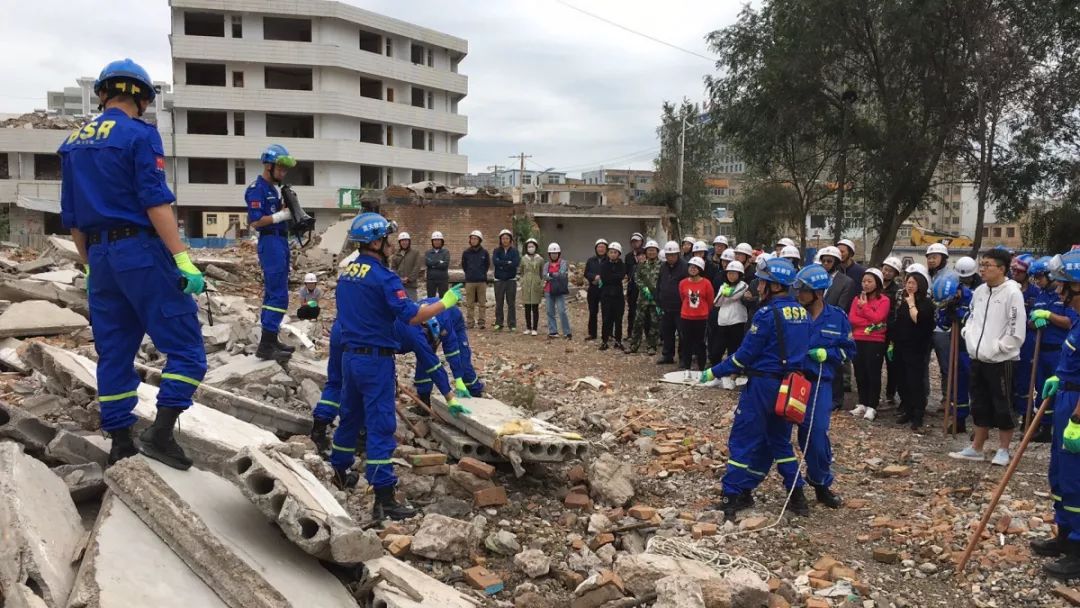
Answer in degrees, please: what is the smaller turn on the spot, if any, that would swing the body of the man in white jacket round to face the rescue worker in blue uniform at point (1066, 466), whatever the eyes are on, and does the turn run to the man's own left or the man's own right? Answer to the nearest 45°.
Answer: approximately 45° to the man's own left

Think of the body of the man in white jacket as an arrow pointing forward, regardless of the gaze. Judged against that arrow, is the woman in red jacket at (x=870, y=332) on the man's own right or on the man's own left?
on the man's own right

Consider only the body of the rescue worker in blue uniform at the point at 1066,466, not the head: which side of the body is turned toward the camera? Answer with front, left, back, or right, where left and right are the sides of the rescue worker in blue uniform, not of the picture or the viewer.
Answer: left

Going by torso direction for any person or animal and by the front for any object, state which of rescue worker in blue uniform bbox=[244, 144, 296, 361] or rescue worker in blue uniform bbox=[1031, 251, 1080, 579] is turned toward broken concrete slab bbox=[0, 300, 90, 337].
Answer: rescue worker in blue uniform bbox=[1031, 251, 1080, 579]

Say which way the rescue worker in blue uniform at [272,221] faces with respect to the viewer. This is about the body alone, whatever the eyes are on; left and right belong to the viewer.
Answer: facing to the right of the viewer

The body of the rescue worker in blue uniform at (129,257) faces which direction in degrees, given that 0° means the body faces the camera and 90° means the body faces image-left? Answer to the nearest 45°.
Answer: approximately 225°

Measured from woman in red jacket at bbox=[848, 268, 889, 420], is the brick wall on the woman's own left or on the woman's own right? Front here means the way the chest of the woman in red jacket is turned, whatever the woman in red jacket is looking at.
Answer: on the woman's own right

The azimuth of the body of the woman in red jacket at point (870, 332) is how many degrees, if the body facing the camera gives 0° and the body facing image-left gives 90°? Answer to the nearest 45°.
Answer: approximately 45°

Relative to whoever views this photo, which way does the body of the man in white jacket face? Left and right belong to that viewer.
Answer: facing the viewer and to the left of the viewer

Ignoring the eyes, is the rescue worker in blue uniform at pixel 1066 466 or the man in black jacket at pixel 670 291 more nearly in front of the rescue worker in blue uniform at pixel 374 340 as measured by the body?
the man in black jacket

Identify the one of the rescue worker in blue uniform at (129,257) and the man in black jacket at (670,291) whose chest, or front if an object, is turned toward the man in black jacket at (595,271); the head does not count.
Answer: the rescue worker in blue uniform

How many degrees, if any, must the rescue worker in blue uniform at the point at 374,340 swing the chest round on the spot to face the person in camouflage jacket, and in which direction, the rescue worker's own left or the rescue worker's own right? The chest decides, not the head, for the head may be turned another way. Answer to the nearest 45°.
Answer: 0° — they already face them

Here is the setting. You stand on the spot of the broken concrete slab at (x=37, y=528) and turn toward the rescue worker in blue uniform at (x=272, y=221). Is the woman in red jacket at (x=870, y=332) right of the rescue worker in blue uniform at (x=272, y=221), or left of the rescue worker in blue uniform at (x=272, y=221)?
right

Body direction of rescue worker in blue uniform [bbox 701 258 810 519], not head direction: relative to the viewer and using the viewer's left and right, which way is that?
facing away from the viewer and to the left of the viewer
